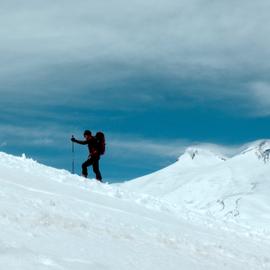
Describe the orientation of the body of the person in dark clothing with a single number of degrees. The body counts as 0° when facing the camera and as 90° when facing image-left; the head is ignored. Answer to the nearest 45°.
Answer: approximately 90°
